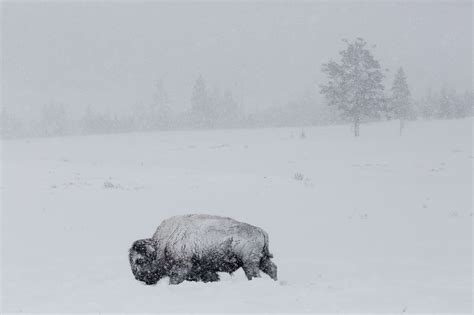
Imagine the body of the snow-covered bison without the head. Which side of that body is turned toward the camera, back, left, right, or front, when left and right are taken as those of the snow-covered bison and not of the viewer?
left
